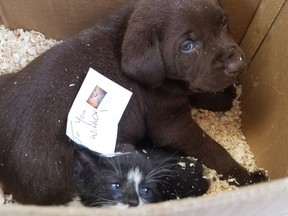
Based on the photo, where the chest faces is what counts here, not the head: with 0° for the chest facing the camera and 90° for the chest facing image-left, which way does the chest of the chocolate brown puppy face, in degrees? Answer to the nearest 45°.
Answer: approximately 270°
